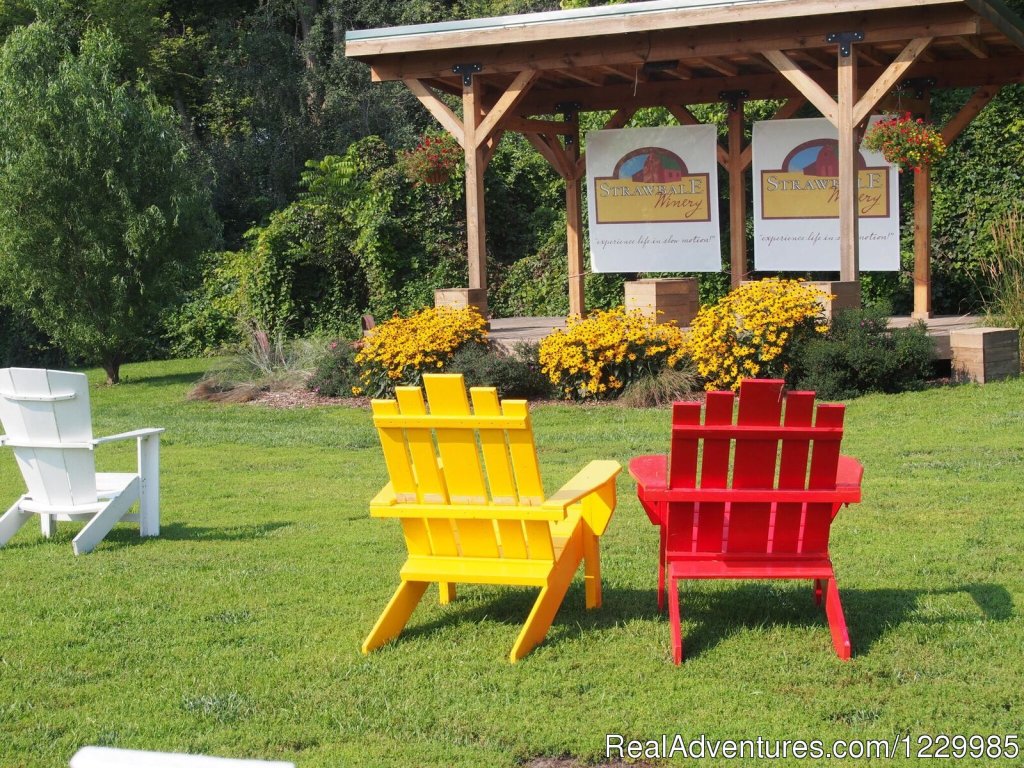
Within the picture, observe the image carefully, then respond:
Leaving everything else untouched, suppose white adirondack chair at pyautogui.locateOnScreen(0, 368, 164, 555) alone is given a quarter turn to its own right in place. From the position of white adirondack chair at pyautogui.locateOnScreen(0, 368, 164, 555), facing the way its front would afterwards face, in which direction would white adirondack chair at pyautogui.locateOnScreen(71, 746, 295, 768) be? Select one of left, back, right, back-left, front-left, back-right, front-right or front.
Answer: front-right

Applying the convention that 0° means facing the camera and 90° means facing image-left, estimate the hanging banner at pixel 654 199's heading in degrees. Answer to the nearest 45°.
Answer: approximately 0°

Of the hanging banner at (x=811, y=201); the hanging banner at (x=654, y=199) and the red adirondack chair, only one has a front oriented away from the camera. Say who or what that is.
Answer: the red adirondack chair

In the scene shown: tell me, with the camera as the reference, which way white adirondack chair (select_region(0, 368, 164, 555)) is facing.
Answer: facing away from the viewer and to the right of the viewer

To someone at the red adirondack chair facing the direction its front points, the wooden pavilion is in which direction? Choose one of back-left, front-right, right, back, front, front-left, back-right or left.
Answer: front

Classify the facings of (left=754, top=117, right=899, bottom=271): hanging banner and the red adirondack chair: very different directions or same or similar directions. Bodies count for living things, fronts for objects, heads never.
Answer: very different directions

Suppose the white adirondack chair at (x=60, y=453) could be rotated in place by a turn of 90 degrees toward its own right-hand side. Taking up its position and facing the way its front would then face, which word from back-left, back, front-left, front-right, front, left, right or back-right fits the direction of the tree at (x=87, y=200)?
back-left

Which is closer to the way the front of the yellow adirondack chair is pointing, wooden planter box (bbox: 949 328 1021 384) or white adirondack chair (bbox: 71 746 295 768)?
the wooden planter box

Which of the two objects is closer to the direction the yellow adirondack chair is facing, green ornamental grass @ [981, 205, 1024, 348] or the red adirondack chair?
the green ornamental grass

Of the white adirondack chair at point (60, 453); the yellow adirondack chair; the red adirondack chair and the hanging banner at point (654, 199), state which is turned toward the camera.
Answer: the hanging banner

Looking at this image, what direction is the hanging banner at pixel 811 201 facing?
toward the camera

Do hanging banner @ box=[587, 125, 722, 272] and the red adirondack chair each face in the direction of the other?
yes

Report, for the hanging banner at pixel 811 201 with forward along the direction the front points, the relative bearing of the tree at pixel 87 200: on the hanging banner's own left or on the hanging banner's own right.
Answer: on the hanging banner's own right

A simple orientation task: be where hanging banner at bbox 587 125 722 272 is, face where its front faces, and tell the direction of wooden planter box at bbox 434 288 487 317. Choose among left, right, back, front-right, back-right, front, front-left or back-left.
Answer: front-right

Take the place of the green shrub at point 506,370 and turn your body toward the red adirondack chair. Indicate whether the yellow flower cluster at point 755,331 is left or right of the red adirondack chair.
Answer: left

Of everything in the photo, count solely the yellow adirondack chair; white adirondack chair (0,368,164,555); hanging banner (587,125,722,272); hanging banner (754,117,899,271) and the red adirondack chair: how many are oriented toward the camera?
2

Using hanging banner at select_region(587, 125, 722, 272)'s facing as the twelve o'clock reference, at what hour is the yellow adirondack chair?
The yellow adirondack chair is roughly at 12 o'clock from the hanging banner.

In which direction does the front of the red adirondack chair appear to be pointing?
away from the camera

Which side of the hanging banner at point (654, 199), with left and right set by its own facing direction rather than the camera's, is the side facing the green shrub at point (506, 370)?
front
